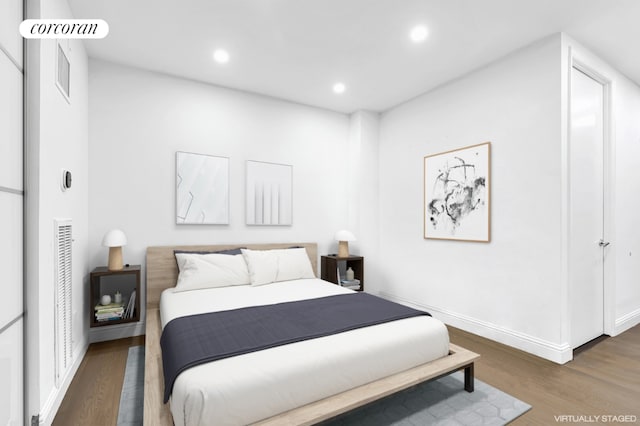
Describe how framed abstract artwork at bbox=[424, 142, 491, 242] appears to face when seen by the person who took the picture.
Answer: facing the viewer and to the left of the viewer

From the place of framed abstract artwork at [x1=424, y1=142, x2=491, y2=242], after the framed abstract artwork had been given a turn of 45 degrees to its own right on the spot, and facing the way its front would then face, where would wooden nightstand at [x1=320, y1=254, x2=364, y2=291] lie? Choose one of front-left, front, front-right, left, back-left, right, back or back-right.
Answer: front

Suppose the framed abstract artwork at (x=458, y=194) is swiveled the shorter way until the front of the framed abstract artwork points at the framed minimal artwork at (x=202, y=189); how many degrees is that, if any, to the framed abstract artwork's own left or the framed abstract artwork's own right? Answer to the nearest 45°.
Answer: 0° — it already faces it

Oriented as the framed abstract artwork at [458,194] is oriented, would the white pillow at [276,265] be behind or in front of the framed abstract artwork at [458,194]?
in front

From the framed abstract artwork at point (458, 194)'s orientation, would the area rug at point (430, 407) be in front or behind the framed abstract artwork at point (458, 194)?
in front

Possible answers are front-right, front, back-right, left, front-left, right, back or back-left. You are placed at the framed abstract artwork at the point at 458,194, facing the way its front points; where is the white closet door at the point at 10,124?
front

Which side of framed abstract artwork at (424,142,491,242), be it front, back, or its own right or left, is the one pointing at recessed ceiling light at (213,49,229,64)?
front

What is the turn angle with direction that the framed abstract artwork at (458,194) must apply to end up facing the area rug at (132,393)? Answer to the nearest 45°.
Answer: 0° — it already faces it

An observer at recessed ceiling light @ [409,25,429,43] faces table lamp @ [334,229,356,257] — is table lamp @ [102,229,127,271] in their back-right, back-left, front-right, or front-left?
front-left

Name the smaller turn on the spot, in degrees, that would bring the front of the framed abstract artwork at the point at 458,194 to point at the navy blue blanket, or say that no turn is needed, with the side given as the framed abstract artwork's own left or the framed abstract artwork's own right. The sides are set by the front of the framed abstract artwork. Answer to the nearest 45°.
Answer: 0° — it already faces it

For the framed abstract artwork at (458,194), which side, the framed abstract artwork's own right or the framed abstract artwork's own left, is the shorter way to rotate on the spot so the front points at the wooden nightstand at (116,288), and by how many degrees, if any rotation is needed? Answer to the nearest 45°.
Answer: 0° — it already faces it

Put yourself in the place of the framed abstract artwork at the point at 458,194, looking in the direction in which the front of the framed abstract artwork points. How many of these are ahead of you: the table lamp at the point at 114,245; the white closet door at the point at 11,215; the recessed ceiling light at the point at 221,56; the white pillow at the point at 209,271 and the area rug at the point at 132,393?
5

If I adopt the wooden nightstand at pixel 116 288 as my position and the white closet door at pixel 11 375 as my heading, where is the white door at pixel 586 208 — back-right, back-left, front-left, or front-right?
front-left

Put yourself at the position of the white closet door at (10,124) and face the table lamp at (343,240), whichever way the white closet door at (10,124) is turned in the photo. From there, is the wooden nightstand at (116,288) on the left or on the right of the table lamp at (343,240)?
left

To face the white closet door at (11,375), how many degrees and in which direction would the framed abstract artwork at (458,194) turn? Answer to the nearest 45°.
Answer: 0° — it already faces it

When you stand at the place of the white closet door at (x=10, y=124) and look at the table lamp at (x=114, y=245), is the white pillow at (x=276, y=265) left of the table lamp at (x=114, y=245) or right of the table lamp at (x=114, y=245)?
right
